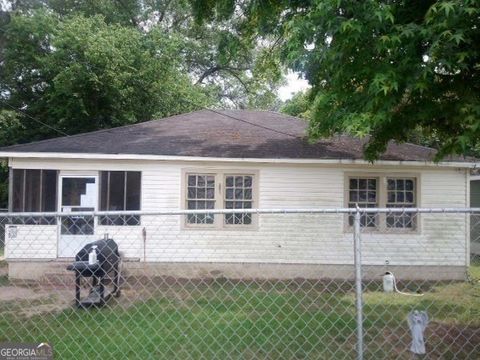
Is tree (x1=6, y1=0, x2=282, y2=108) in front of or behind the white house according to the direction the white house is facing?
behind

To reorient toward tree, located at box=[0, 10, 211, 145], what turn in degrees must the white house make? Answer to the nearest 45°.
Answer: approximately 135° to its right

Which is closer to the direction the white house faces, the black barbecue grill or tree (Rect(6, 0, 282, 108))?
the black barbecue grill

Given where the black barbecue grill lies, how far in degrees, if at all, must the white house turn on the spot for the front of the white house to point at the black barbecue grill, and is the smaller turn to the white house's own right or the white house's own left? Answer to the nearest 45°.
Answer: approximately 45° to the white house's own right

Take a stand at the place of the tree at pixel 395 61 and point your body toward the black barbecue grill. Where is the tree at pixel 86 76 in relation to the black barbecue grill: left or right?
right

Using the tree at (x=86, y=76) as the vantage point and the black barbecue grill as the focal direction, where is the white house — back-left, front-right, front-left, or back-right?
front-left

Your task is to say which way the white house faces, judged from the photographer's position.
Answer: facing the viewer

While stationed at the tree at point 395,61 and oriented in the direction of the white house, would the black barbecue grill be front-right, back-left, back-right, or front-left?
front-left
